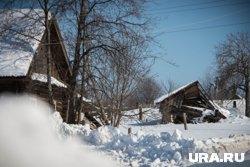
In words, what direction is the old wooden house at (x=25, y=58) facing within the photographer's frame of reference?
facing the viewer and to the right of the viewer

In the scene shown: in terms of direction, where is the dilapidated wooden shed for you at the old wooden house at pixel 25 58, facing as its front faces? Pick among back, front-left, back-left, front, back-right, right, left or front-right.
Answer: left
